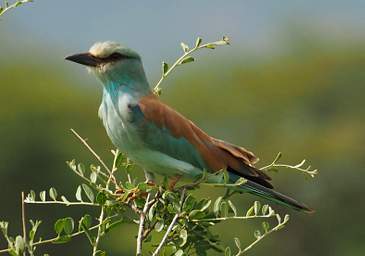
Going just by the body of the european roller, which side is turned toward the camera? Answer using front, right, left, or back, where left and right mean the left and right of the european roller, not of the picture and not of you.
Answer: left
